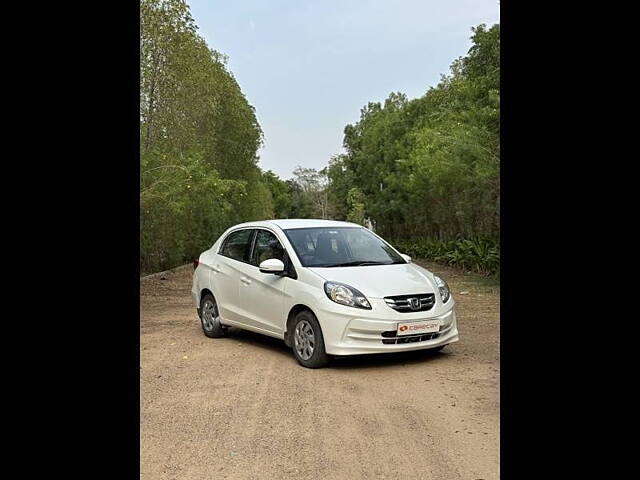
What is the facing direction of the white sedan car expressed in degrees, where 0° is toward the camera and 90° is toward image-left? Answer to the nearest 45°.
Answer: approximately 315°

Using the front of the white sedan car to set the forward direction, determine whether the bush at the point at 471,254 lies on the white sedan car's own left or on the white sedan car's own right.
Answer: on the white sedan car's own left
